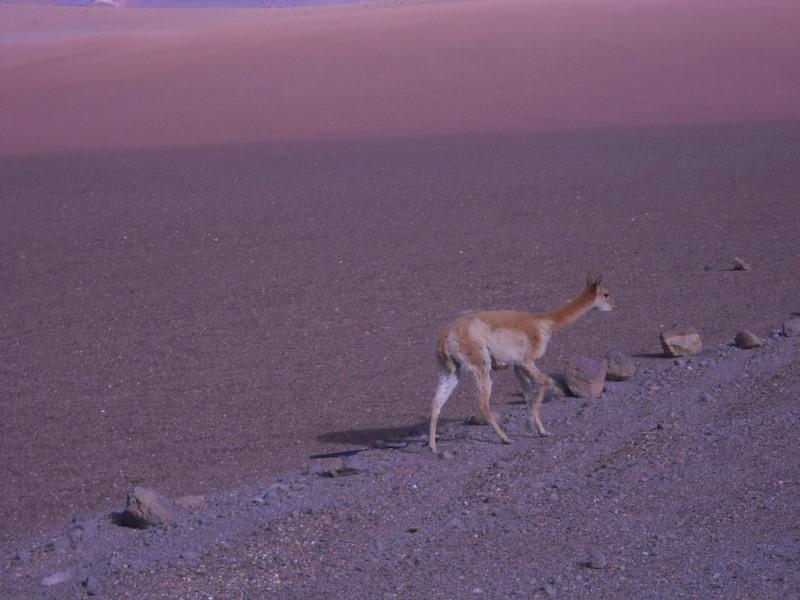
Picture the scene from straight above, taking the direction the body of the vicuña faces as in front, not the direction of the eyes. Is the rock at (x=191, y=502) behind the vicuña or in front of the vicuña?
behind

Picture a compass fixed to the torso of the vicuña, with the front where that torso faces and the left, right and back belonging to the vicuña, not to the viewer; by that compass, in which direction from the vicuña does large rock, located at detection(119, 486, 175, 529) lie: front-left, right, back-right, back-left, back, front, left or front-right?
back-right

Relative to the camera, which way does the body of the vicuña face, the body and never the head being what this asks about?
to the viewer's right

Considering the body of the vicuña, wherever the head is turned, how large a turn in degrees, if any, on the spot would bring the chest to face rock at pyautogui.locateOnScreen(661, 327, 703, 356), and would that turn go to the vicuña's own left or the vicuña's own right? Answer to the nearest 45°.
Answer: approximately 45° to the vicuña's own left

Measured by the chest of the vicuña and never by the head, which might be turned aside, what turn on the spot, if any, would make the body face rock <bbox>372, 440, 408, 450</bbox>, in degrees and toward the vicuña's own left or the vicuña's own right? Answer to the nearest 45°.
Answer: approximately 180°

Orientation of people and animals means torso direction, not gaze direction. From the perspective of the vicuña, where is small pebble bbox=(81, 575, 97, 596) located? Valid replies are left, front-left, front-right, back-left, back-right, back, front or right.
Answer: back-right

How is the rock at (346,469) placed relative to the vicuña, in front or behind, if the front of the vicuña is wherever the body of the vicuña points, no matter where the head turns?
behind

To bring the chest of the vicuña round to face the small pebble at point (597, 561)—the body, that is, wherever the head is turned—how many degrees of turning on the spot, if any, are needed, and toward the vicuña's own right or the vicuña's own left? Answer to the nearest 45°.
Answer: approximately 90° to the vicuña's own right

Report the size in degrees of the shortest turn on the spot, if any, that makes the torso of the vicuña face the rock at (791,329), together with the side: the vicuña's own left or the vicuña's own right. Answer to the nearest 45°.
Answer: approximately 45° to the vicuña's own left

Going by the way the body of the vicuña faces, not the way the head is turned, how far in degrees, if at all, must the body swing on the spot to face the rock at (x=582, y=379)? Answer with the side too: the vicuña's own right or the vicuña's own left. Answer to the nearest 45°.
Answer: approximately 45° to the vicuña's own left

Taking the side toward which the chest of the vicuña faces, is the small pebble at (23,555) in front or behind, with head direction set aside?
behind

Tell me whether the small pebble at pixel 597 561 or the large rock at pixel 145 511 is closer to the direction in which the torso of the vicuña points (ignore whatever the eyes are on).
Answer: the small pebble

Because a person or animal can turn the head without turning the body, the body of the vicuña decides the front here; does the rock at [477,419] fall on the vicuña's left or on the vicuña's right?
on the vicuña's left
